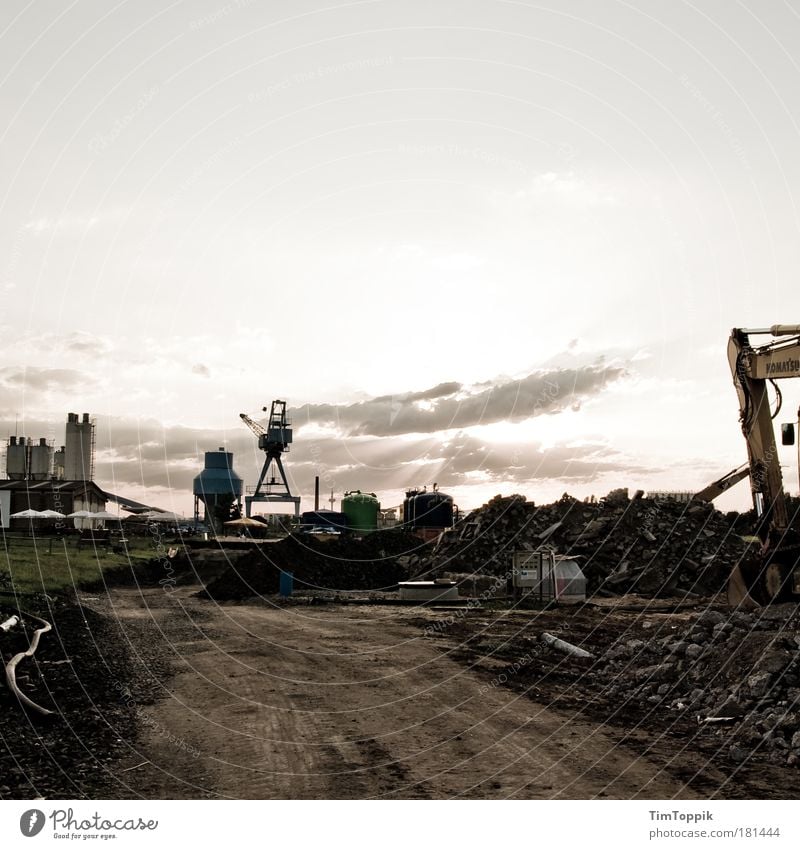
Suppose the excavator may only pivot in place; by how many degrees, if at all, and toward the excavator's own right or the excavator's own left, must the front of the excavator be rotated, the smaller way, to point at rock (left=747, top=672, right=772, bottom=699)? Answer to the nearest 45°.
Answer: approximately 90° to the excavator's own left

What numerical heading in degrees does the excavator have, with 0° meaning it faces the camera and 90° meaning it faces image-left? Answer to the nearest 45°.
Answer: approximately 90°

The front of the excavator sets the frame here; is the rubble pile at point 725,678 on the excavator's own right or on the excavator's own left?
on the excavator's own left

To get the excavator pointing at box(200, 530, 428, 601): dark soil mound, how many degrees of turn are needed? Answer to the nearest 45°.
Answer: approximately 45° to its right

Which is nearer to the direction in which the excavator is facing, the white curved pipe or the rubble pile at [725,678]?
the white curved pipe

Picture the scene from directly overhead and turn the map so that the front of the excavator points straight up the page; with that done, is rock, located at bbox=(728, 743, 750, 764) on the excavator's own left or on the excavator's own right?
on the excavator's own left
